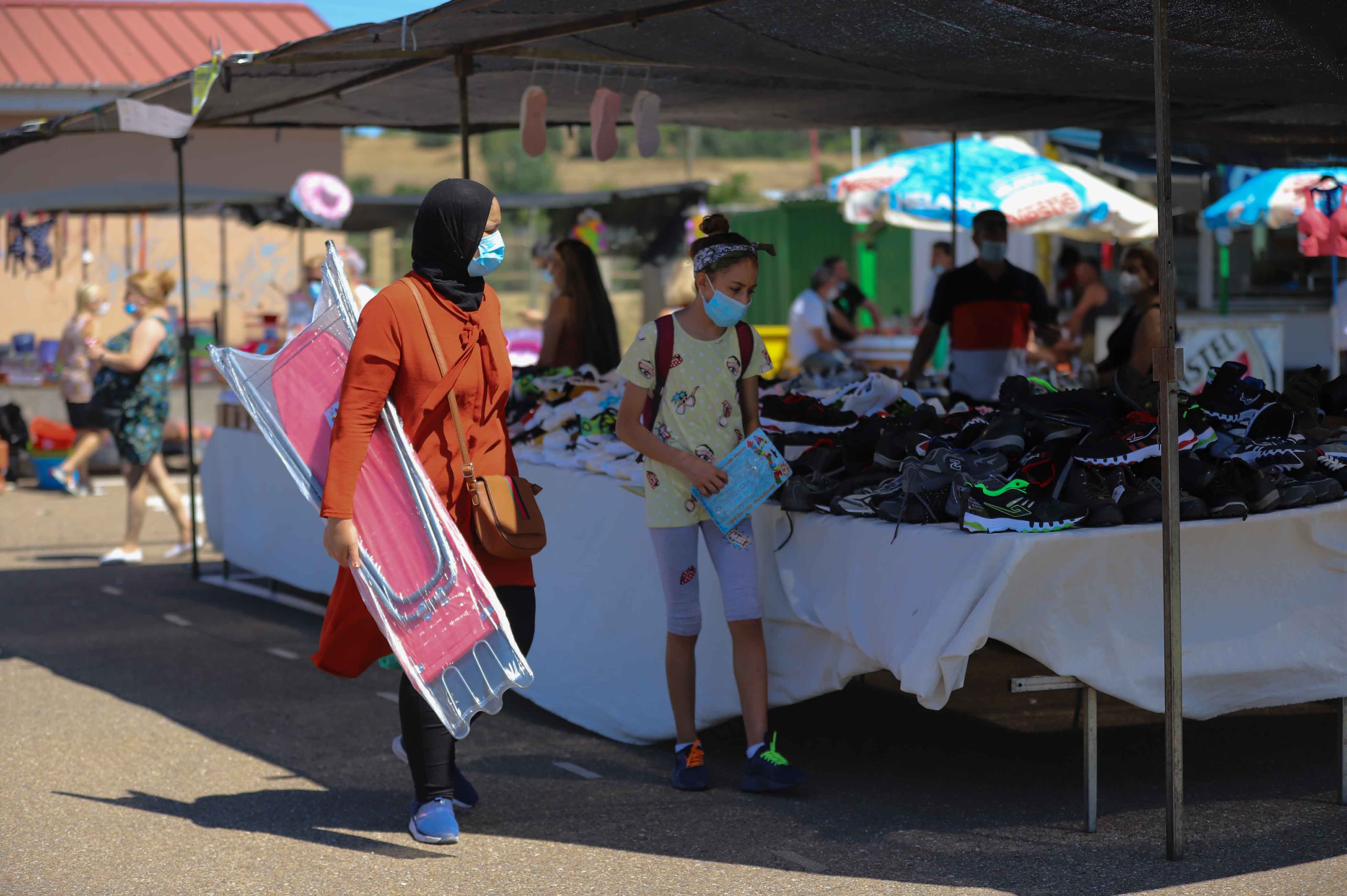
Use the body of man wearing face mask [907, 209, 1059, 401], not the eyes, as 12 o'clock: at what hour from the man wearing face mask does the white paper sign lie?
The white paper sign is roughly at 2 o'clock from the man wearing face mask.

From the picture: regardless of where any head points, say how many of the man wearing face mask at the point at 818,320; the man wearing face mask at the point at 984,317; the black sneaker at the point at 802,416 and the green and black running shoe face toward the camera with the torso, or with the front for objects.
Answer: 1

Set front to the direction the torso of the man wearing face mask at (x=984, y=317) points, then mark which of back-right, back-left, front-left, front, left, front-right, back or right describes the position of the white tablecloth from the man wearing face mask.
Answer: front

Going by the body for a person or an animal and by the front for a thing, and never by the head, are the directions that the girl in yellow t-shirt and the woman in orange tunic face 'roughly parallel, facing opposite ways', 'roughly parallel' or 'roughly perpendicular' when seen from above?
roughly parallel

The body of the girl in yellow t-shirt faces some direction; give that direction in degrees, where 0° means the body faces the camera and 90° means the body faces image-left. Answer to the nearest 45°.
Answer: approximately 315°

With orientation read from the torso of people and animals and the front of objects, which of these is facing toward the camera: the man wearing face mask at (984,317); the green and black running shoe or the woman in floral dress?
the man wearing face mask

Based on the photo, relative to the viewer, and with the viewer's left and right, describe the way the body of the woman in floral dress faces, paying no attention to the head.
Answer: facing to the left of the viewer

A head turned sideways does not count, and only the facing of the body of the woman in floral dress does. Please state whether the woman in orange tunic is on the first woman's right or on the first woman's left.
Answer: on the first woman's left

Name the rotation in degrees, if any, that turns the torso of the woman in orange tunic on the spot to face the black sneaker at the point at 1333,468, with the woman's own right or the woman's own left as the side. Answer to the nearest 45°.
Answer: approximately 45° to the woman's own left

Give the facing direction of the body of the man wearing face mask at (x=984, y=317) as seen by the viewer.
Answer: toward the camera
